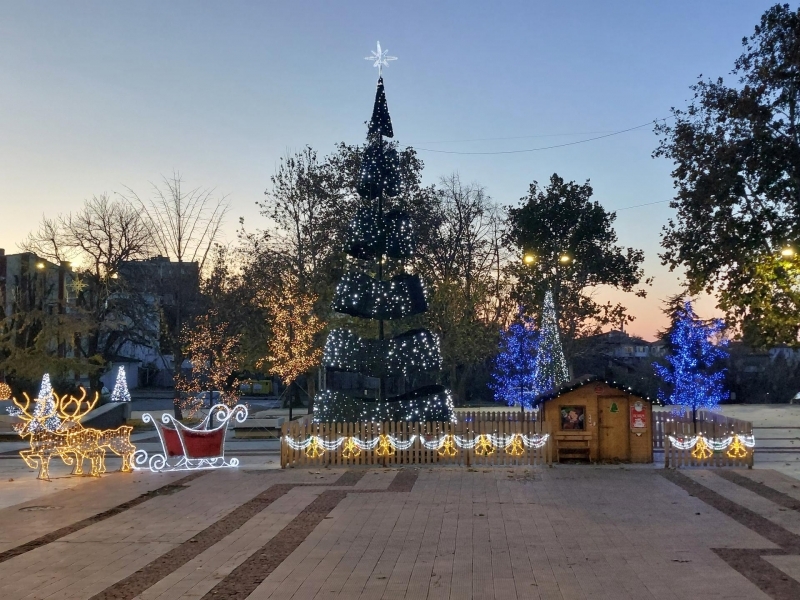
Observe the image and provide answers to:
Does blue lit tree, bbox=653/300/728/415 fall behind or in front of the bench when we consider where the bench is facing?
behind

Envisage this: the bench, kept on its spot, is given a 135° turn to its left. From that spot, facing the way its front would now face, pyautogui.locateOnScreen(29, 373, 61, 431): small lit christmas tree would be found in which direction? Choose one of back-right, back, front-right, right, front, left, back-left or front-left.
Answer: back-left

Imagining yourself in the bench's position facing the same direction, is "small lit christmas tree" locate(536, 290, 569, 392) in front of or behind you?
behind

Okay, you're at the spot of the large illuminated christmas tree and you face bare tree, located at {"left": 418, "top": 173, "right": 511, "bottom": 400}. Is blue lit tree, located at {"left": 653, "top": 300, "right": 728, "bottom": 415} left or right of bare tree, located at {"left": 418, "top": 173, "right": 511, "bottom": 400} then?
right

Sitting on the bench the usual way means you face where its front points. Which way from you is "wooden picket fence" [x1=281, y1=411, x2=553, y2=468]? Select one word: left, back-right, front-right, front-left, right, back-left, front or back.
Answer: right

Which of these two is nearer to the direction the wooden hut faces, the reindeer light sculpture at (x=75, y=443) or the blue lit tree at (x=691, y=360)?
the reindeer light sculpture

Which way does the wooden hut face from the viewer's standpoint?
toward the camera

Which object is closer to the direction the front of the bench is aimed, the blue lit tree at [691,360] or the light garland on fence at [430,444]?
the light garland on fence

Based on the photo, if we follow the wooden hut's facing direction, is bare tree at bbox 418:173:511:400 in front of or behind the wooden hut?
behind

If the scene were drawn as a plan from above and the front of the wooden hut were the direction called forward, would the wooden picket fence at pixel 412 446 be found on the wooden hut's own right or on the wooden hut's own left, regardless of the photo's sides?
on the wooden hut's own right

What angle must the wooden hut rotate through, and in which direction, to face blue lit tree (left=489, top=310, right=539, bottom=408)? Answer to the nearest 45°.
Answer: approximately 180°

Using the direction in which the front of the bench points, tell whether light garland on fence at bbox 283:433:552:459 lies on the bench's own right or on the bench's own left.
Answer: on the bench's own right

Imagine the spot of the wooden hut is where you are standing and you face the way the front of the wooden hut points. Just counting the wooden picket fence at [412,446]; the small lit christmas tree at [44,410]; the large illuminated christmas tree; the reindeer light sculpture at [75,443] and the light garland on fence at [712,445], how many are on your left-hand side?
1

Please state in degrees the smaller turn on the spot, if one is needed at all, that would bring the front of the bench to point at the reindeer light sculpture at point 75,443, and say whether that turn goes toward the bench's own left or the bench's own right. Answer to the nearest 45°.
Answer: approximately 90° to the bench's own right

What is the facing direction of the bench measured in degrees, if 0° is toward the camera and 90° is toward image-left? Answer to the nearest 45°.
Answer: approximately 0°

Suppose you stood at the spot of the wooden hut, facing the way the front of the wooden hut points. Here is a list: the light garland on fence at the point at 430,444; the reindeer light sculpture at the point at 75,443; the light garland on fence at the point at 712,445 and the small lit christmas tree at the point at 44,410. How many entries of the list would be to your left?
1

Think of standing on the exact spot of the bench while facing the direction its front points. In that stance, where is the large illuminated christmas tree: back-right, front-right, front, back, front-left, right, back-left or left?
right
